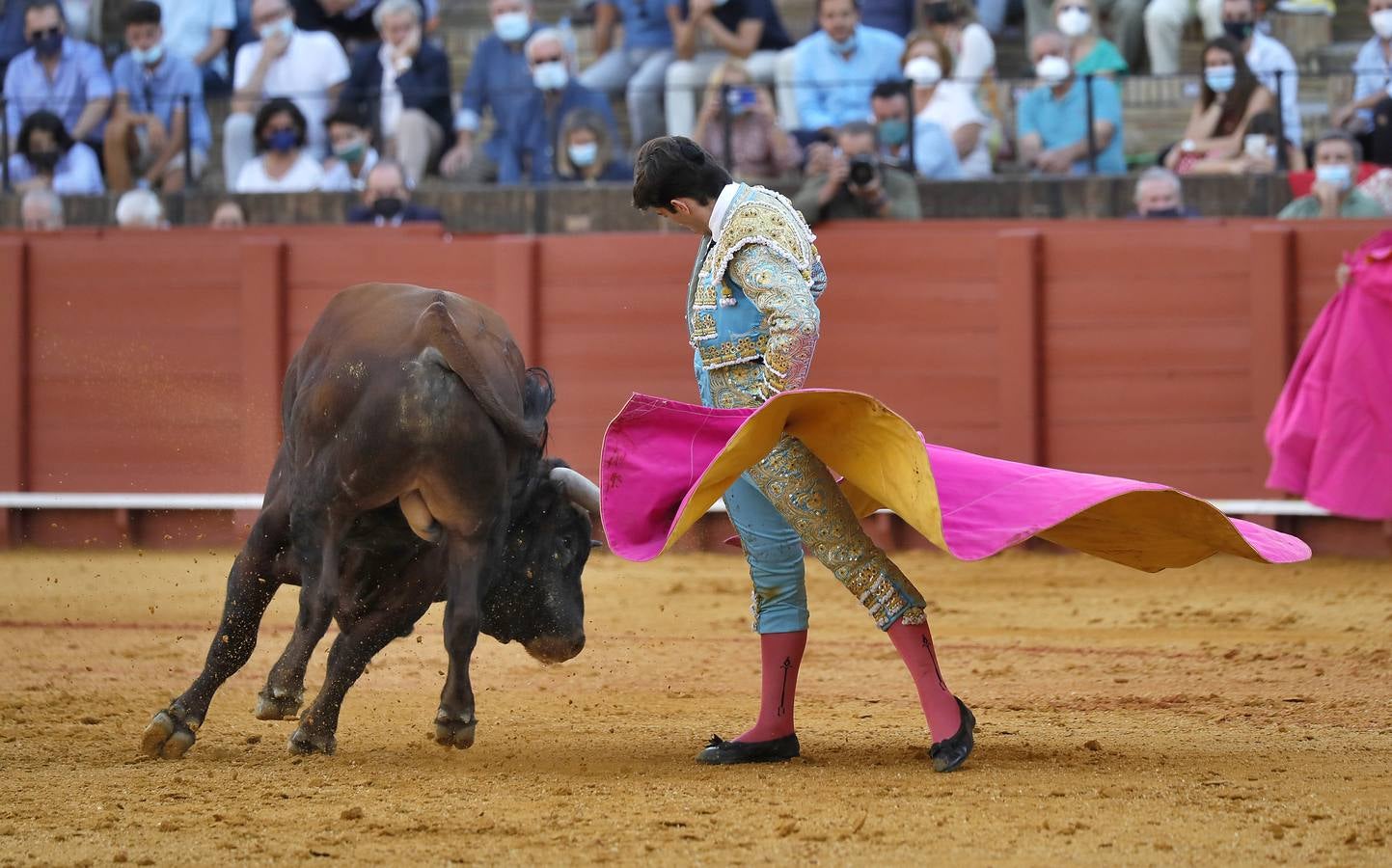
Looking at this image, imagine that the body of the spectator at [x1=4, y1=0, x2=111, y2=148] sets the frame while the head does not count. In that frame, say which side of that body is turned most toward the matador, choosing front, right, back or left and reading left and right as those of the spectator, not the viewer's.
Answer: front

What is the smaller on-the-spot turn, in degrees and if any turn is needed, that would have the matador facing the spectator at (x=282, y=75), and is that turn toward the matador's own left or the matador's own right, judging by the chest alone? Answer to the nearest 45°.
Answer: approximately 90° to the matador's own right

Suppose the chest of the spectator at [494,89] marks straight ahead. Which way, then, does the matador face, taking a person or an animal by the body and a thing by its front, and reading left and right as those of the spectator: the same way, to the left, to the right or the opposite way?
to the right

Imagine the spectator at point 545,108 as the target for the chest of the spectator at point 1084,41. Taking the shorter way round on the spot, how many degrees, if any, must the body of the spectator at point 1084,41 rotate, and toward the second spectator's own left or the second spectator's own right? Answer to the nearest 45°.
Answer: approximately 90° to the second spectator's own right

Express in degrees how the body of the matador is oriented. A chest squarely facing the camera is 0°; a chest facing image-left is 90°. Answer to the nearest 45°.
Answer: approximately 90°

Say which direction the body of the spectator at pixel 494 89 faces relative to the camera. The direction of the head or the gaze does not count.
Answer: toward the camera

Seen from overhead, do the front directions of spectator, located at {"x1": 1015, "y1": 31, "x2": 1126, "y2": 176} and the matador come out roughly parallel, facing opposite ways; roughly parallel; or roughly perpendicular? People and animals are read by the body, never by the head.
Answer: roughly perpendicular

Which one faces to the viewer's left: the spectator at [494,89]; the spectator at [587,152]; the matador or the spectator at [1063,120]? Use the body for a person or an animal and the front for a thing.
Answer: the matador

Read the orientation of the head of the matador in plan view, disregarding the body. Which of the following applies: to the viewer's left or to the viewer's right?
to the viewer's left

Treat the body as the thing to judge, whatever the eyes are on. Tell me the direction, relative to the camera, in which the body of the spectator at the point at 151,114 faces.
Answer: toward the camera

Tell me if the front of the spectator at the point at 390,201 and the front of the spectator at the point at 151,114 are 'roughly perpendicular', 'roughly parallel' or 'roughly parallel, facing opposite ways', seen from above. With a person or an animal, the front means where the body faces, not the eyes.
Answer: roughly parallel

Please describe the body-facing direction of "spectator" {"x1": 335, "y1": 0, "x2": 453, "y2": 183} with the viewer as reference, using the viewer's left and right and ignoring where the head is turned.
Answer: facing the viewer
